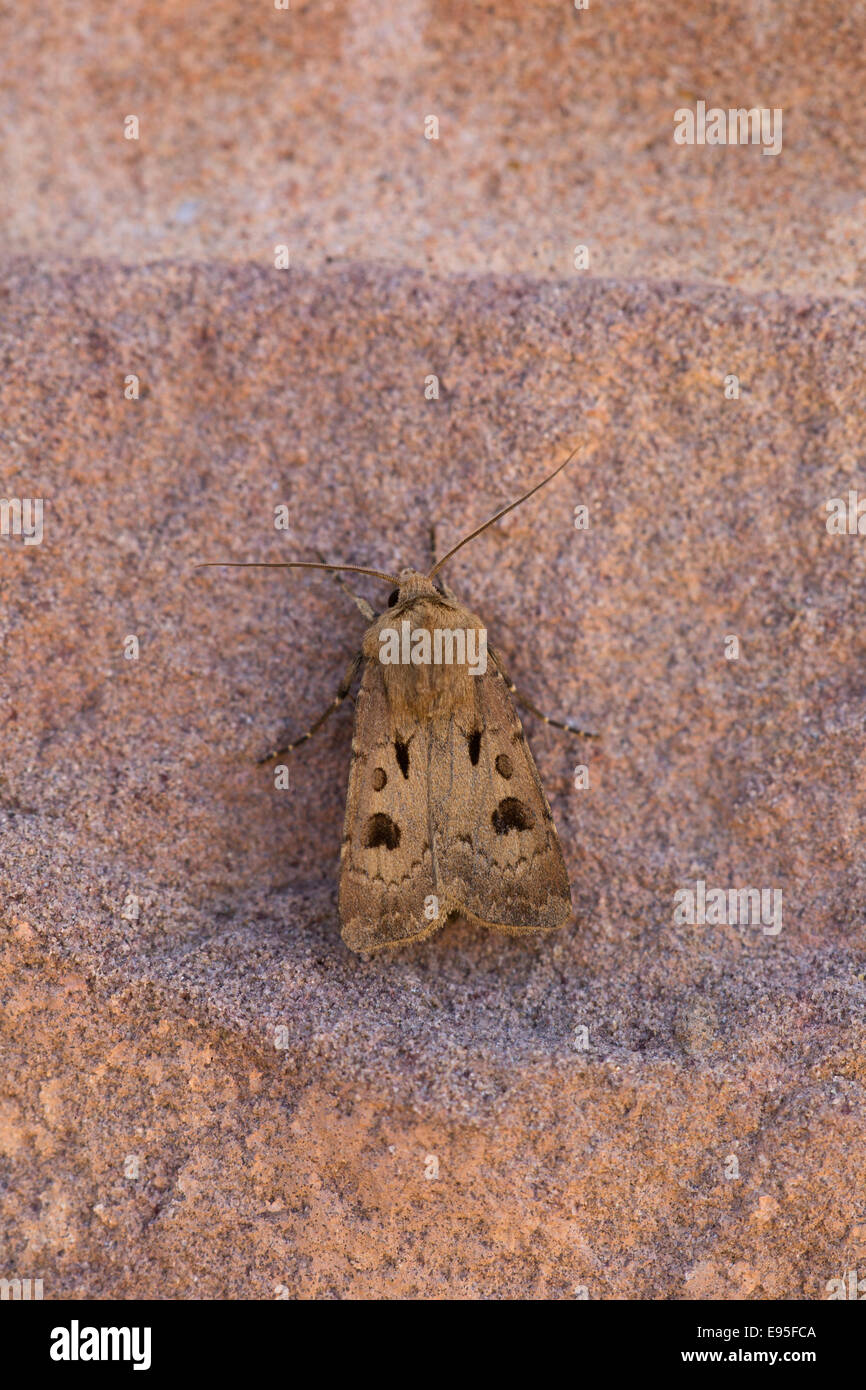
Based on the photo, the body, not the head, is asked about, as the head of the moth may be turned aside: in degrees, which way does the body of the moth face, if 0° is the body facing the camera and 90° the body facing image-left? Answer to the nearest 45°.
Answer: approximately 180°
